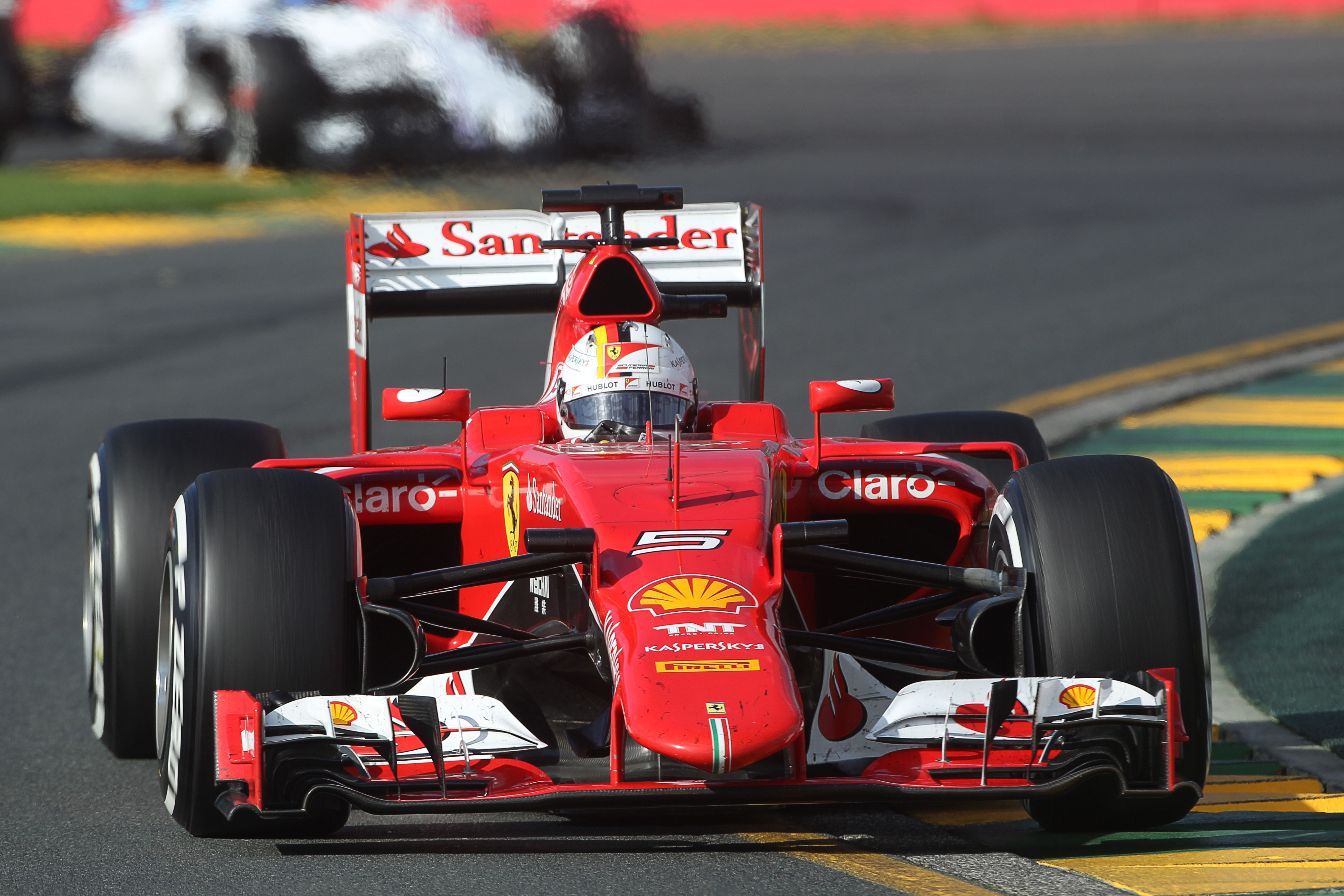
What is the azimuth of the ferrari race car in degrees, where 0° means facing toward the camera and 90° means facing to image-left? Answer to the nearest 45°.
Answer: approximately 0°

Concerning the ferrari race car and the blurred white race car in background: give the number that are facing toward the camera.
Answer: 1

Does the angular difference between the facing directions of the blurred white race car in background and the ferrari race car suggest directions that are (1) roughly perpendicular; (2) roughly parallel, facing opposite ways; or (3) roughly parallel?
roughly perpendicular

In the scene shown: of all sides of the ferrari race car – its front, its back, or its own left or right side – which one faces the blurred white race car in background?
back
